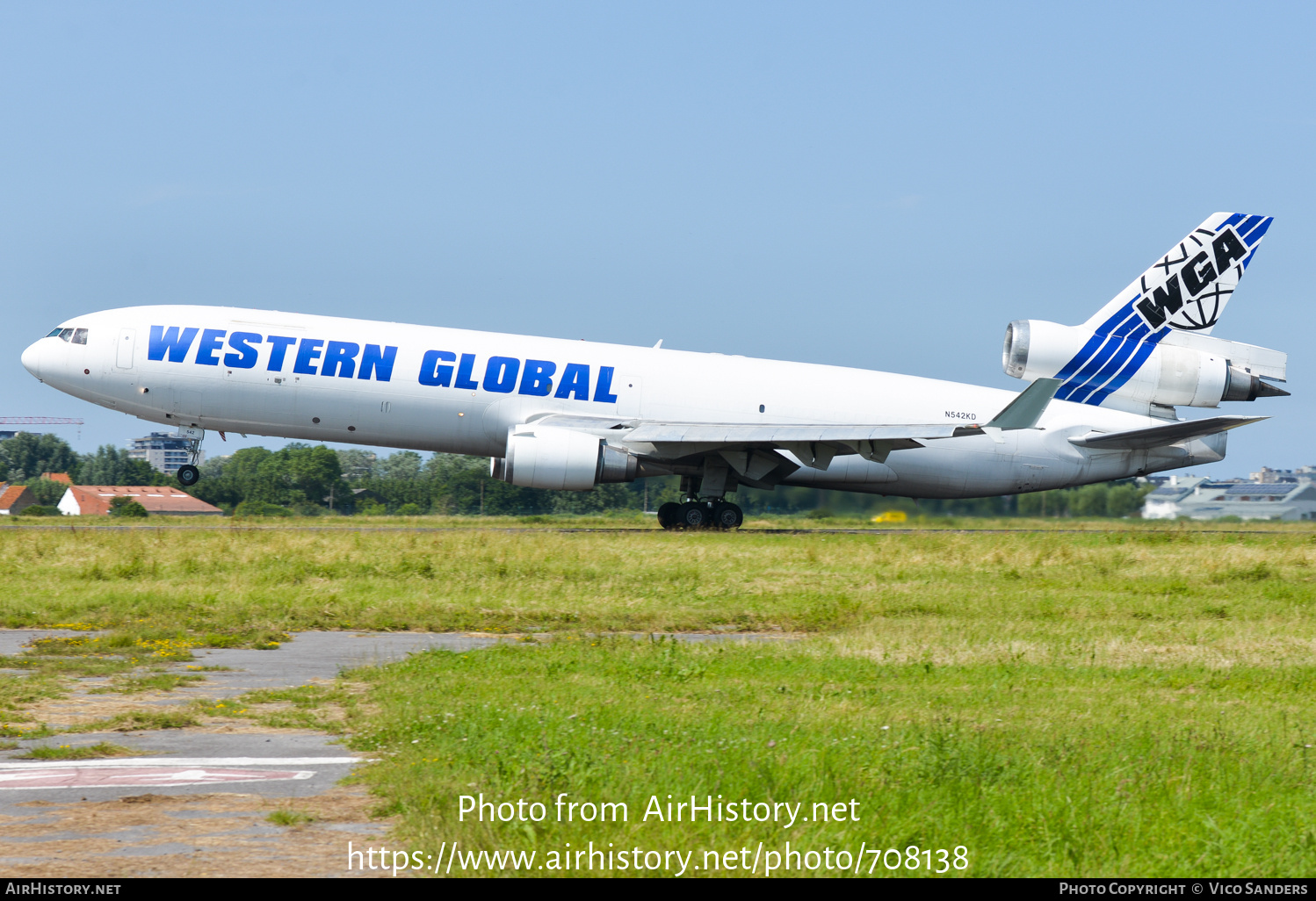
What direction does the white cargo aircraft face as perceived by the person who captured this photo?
facing to the left of the viewer
